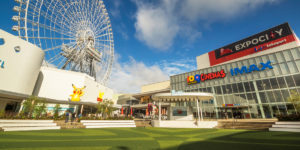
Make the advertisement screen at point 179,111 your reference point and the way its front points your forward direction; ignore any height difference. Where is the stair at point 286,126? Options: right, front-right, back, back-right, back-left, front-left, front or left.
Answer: front-left

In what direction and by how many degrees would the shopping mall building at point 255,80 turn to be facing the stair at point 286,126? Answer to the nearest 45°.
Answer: approximately 45° to its left

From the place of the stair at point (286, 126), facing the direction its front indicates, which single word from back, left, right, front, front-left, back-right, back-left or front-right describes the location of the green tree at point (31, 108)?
front-right

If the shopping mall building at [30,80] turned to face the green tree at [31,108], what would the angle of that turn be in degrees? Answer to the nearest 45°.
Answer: approximately 45° to its right

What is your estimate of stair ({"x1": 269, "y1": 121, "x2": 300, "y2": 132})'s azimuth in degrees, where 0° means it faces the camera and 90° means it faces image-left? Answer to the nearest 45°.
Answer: approximately 0°

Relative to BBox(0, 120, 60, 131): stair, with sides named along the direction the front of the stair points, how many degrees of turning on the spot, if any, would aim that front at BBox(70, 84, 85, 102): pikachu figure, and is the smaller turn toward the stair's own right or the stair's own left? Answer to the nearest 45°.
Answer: approximately 135° to the stair's own left

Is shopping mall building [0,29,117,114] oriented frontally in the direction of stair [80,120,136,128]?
yes

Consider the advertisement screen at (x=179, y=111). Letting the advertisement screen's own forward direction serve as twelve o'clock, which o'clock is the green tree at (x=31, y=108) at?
The green tree is roughly at 2 o'clock from the advertisement screen.

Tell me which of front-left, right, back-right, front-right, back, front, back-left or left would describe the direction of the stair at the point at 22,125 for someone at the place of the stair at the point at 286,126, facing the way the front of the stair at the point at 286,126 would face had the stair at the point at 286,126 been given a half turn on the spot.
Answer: back-left

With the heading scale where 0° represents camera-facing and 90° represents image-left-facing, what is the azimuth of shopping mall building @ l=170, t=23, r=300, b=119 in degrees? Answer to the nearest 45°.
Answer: approximately 45°
